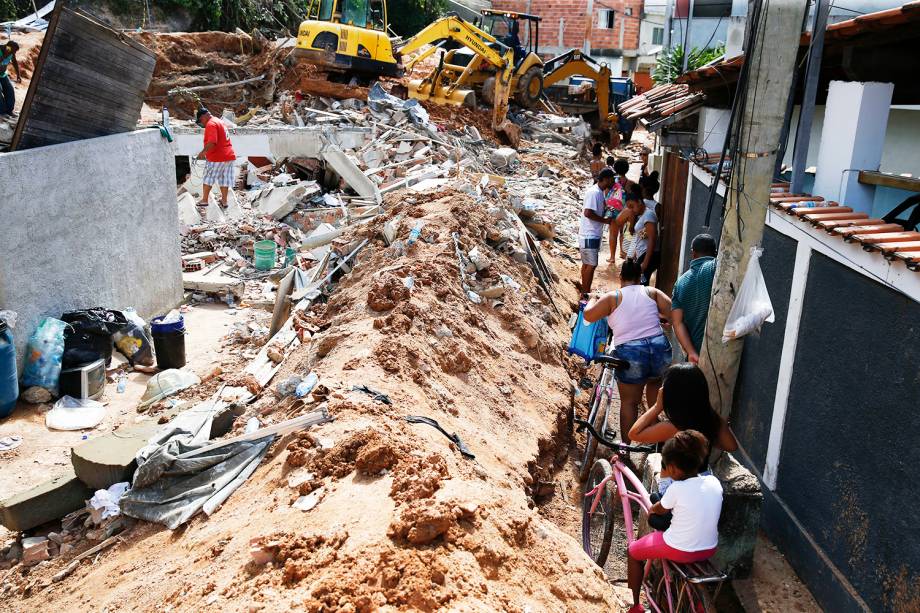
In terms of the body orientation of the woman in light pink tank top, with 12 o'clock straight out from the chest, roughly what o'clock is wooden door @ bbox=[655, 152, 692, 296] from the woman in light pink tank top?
The wooden door is roughly at 12 o'clock from the woman in light pink tank top.

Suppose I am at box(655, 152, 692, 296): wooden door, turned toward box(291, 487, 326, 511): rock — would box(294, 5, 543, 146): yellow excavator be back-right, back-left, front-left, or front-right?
back-right

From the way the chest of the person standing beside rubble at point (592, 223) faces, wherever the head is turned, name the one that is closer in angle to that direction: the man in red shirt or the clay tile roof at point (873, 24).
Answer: the clay tile roof

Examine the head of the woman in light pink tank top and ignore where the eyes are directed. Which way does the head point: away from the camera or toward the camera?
away from the camera

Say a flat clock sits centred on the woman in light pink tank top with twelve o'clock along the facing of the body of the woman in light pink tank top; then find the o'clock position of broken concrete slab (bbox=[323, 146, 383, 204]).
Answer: The broken concrete slab is roughly at 11 o'clock from the woman in light pink tank top.

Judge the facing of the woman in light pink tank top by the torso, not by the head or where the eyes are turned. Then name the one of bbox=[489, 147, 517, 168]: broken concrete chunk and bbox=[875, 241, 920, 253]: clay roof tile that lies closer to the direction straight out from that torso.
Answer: the broken concrete chunk

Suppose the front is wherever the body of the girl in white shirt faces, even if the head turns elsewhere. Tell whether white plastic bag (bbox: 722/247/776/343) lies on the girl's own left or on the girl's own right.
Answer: on the girl's own right

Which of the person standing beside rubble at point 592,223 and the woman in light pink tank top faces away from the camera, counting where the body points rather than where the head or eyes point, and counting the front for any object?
the woman in light pink tank top

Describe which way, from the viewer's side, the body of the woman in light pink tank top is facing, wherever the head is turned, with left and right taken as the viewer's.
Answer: facing away from the viewer

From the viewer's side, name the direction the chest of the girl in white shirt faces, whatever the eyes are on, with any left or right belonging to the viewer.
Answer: facing away from the viewer and to the left of the viewer
